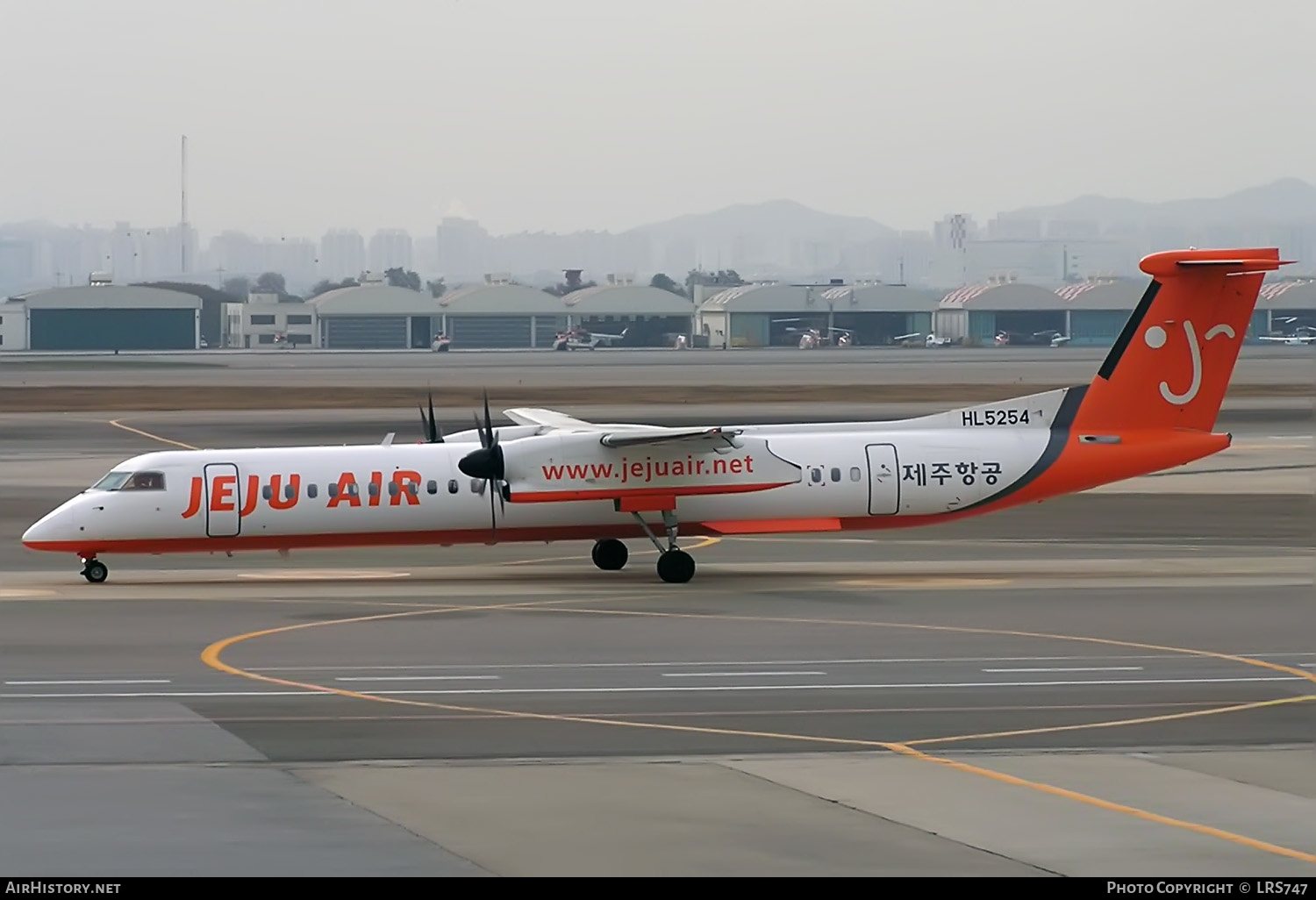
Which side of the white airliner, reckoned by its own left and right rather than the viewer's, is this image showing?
left
